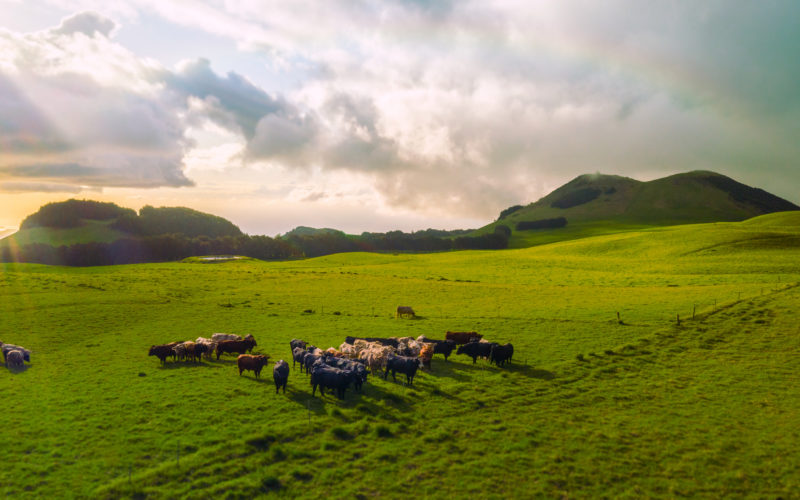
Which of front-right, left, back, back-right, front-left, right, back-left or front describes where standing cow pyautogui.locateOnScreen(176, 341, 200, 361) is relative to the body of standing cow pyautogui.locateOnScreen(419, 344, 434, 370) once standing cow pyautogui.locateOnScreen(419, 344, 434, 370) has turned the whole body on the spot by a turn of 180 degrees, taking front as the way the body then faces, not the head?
left

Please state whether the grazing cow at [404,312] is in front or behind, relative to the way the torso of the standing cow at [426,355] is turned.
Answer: behind

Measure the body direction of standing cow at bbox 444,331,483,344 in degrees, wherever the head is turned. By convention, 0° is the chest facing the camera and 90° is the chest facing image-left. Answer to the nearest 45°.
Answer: approximately 270°

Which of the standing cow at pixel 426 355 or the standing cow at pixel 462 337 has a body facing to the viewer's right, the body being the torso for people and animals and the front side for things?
the standing cow at pixel 462 337

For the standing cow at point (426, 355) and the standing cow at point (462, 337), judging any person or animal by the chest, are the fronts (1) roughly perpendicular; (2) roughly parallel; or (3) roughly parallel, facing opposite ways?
roughly perpendicular

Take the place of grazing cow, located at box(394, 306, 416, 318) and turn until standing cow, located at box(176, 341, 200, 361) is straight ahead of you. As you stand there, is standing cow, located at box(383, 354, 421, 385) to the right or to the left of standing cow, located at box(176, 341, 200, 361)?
left

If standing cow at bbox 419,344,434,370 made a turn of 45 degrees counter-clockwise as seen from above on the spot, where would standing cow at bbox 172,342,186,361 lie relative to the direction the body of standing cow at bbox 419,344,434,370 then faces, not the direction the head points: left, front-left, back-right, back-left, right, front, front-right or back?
back-right

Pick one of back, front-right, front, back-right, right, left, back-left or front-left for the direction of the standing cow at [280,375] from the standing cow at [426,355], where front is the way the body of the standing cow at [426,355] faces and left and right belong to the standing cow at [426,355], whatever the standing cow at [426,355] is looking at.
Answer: front-right

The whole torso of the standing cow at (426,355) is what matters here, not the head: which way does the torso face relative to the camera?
toward the camera
